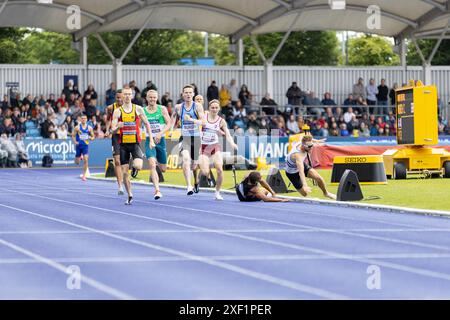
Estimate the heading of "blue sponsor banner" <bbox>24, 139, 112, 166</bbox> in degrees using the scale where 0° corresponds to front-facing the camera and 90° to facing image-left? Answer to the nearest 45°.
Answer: approximately 0°

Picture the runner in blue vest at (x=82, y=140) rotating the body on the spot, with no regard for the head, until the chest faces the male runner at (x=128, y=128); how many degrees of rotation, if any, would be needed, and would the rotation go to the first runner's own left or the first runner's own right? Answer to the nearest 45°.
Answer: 0° — they already face them

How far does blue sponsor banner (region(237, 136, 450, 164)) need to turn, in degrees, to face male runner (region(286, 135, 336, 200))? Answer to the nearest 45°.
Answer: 0° — it already faces them

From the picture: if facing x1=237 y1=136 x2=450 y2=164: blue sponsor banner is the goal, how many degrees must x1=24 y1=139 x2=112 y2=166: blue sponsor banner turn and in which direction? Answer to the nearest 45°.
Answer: approximately 90° to its left

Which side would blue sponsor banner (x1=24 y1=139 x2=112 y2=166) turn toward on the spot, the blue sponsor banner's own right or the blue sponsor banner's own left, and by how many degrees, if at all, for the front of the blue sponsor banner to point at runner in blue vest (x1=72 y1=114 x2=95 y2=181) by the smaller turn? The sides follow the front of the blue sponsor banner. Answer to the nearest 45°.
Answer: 0° — it already faces them

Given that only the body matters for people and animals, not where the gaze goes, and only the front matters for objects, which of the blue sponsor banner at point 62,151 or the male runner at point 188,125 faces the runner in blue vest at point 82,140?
the blue sponsor banner

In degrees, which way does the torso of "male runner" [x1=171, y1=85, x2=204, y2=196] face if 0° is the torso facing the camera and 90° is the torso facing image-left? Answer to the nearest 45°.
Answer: approximately 0°

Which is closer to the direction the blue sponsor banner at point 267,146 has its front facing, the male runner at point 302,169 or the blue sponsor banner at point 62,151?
the male runner
